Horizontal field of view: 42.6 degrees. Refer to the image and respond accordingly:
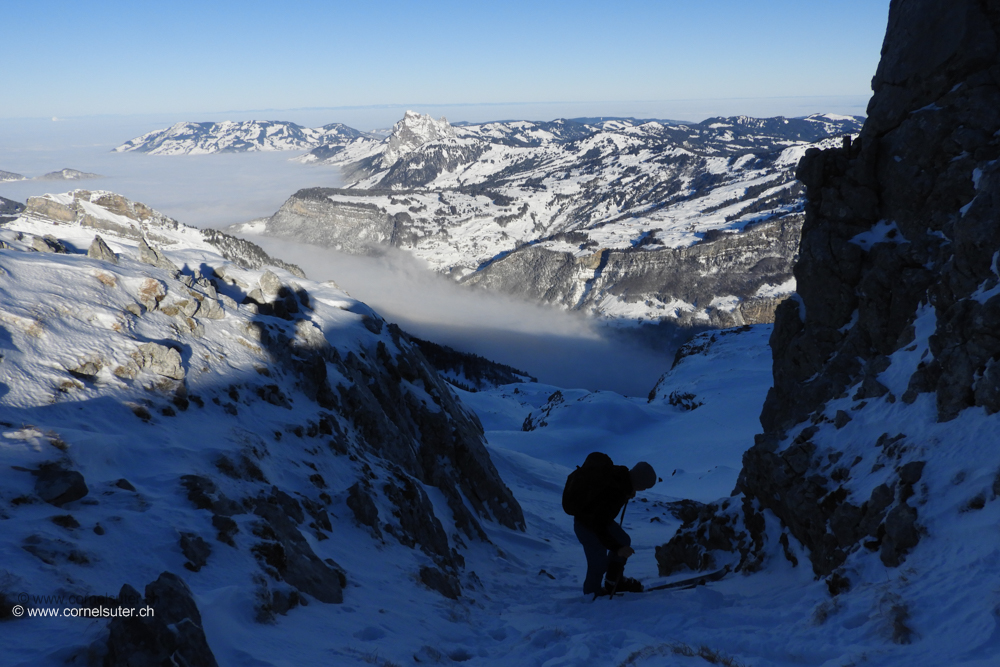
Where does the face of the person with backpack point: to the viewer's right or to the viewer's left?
to the viewer's right

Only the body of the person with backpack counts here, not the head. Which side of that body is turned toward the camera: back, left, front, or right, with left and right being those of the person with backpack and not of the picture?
right
